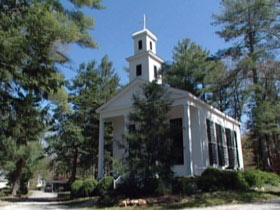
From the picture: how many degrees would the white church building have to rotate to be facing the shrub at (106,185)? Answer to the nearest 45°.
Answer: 0° — it already faces it

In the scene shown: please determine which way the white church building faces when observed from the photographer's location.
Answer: facing the viewer and to the left of the viewer

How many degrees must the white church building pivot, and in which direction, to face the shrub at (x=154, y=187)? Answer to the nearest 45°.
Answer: approximately 45° to its left

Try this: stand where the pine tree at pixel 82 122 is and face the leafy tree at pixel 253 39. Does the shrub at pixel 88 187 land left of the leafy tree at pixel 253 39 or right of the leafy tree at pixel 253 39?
right

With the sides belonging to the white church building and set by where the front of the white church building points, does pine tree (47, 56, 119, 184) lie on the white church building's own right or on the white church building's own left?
on the white church building's own right

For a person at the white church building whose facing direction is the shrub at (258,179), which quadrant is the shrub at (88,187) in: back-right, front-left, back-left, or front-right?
back-right

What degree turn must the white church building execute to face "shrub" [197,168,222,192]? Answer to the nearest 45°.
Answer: approximately 45° to its left

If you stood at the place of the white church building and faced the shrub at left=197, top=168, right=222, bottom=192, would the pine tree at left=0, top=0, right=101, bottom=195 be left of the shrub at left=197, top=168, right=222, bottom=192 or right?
right

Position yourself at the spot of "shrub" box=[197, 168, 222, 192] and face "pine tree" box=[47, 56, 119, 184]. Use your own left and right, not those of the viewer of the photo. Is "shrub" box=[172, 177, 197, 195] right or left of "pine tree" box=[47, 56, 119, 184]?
left

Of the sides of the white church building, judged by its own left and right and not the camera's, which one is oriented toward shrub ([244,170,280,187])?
left
